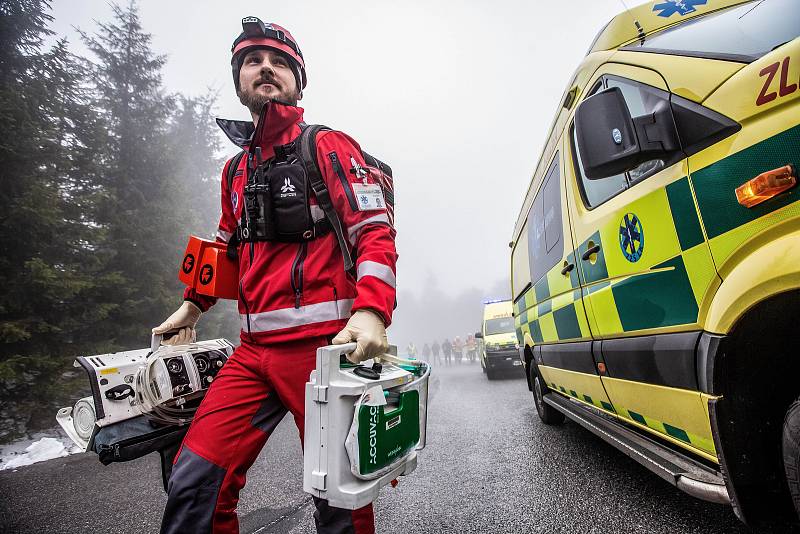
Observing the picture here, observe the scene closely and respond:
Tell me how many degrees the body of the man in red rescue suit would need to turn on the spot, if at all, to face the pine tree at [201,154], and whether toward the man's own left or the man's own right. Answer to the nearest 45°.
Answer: approximately 135° to the man's own right

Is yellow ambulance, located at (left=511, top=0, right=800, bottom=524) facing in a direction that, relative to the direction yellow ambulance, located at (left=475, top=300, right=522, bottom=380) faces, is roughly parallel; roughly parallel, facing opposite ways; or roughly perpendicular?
roughly parallel

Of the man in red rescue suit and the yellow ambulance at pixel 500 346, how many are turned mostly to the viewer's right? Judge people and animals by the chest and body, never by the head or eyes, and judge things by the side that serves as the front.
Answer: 0

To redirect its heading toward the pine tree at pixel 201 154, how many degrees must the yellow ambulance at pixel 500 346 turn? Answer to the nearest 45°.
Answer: approximately 90° to its right

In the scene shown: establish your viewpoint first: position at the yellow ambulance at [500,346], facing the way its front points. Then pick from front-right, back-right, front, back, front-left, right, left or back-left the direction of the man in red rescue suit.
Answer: front

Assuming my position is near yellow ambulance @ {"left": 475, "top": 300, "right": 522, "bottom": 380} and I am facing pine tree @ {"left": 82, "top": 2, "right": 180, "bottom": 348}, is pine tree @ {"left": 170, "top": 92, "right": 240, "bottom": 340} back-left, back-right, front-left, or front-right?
front-right

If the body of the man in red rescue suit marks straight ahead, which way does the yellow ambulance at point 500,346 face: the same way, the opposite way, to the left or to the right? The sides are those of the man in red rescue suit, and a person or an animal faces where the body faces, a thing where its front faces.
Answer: the same way

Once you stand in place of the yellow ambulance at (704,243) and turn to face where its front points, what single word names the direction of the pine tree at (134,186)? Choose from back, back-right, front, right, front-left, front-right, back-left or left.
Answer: back-right

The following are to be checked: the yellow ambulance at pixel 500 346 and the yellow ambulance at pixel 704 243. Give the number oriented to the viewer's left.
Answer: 0

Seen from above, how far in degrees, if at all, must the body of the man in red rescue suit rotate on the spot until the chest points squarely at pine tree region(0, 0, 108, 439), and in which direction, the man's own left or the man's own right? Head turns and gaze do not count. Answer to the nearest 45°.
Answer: approximately 90° to the man's own right

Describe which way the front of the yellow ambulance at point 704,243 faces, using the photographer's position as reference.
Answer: facing the viewer and to the right of the viewer

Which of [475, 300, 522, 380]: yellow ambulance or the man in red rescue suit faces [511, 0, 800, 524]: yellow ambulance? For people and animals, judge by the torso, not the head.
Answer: [475, 300, 522, 380]: yellow ambulance

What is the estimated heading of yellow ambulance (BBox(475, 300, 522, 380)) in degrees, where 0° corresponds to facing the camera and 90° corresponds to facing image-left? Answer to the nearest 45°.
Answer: approximately 0°

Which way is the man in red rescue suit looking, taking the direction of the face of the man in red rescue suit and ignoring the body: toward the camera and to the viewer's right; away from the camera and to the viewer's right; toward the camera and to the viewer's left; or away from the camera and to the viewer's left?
toward the camera and to the viewer's right
